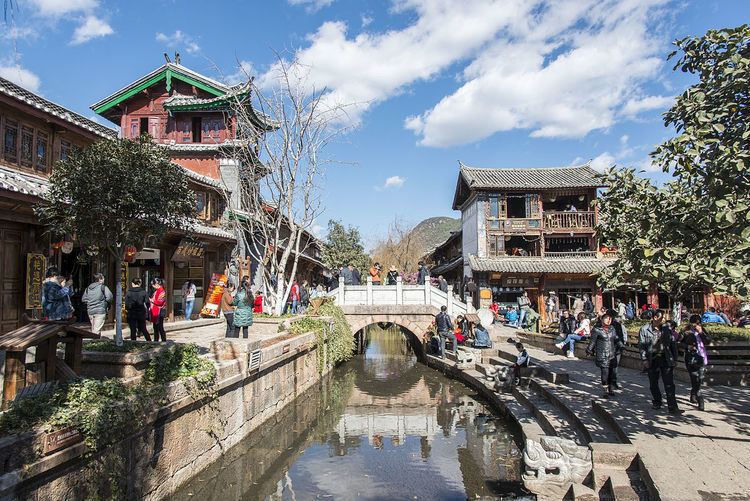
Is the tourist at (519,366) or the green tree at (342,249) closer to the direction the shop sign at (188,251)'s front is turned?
the tourist

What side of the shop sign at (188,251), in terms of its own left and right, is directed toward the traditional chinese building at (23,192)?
right

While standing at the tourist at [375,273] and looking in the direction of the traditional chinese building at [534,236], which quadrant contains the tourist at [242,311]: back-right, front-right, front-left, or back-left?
back-right

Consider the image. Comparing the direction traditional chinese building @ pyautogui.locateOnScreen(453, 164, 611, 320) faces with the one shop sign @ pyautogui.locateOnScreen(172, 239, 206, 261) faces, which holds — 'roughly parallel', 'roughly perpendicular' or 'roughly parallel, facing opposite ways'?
roughly perpendicular

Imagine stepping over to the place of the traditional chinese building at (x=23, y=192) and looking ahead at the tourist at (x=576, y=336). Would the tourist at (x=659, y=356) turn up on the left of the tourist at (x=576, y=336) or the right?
right

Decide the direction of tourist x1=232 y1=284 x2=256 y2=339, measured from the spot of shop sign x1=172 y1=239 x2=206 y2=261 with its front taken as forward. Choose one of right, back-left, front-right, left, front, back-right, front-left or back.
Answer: front-right

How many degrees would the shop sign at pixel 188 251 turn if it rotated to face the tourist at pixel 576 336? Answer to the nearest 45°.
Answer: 0° — it already faces them

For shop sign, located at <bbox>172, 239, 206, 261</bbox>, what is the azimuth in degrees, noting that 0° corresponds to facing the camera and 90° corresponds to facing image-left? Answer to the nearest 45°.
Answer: approximately 315°
